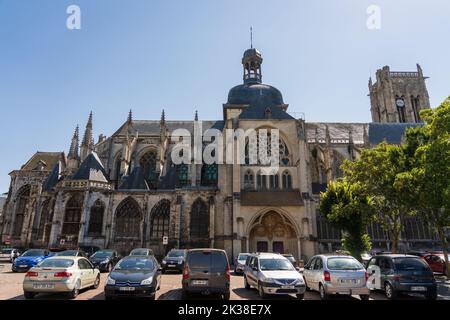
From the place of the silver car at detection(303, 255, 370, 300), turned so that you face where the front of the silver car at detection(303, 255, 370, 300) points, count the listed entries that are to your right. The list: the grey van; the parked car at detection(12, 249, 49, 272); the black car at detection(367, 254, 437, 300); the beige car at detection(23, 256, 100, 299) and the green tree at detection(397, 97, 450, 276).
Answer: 2

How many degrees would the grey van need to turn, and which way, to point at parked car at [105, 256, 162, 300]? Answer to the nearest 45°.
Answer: approximately 90° to its left

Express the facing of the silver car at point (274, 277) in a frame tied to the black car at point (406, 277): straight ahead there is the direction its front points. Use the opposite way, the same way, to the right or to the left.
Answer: the opposite way

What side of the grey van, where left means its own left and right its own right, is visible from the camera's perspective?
back

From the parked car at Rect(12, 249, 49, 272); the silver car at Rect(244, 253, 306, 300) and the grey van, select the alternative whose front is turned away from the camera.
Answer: the grey van

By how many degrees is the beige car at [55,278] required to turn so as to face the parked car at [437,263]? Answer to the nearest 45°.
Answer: approximately 45° to its right

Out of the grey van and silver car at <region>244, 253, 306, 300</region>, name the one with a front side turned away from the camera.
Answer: the grey van

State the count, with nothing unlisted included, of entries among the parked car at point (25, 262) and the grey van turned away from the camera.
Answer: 1

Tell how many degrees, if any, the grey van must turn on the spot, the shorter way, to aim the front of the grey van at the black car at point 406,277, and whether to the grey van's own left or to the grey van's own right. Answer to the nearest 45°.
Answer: approximately 90° to the grey van's own right
